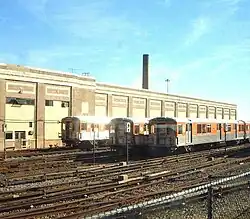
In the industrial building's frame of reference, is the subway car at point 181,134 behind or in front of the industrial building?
in front

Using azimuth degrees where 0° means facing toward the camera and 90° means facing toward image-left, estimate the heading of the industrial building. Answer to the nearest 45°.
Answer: approximately 315°

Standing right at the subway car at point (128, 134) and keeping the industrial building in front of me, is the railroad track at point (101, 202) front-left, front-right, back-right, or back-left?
back-left

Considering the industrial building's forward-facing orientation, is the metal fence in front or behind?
in front

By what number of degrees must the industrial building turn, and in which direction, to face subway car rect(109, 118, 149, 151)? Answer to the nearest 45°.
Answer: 0° — it already faces it

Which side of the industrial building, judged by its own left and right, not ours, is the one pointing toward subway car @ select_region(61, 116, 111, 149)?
front

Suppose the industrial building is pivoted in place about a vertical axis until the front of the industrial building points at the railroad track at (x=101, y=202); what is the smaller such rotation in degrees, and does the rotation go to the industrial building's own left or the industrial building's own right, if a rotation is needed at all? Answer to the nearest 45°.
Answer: approximately 45° to the industrial building's own right

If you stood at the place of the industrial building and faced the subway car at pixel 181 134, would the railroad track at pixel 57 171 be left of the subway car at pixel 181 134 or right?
right
